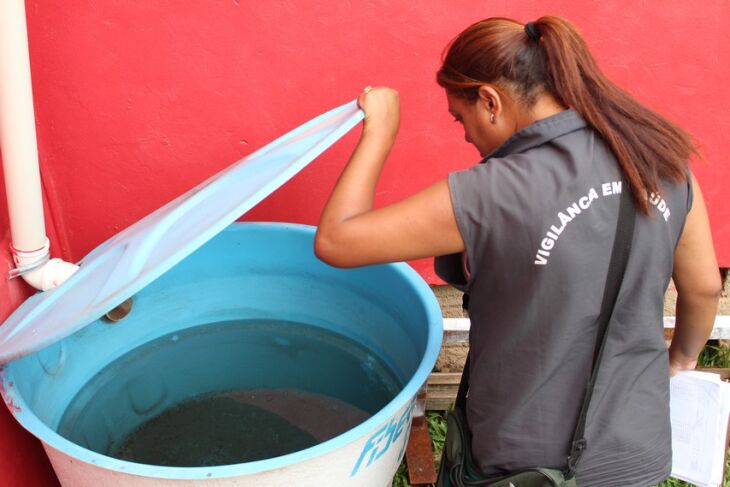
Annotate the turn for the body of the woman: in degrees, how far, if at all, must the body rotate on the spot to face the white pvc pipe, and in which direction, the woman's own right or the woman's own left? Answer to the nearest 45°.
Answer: approximately 45° to the woman's own left

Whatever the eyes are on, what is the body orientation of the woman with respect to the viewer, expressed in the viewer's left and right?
facing away from the viewer and to the left of the viewer

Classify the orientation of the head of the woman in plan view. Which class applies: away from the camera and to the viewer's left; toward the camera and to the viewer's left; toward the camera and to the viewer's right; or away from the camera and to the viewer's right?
away from the camera and to the viewer's left
